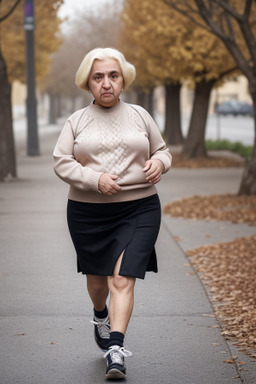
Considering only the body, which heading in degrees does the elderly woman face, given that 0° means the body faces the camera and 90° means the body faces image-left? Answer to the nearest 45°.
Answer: approximately 0°

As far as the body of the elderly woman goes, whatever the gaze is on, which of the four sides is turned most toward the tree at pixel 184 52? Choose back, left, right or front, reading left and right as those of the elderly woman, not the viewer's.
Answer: back

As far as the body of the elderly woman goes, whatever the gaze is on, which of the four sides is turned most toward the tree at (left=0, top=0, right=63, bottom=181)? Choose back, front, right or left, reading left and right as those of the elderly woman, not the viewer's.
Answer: back

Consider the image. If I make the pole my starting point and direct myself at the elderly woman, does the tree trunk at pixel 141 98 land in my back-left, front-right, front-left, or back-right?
back-left

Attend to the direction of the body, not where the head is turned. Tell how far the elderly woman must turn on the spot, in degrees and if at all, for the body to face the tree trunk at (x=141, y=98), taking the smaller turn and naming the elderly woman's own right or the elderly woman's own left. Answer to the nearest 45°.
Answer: approximately 180°

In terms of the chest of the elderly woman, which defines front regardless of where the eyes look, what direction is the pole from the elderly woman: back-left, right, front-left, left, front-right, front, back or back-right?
back

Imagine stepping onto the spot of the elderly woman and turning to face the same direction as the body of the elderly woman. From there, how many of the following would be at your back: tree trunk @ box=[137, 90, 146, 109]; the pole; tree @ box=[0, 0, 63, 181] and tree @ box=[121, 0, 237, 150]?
4
